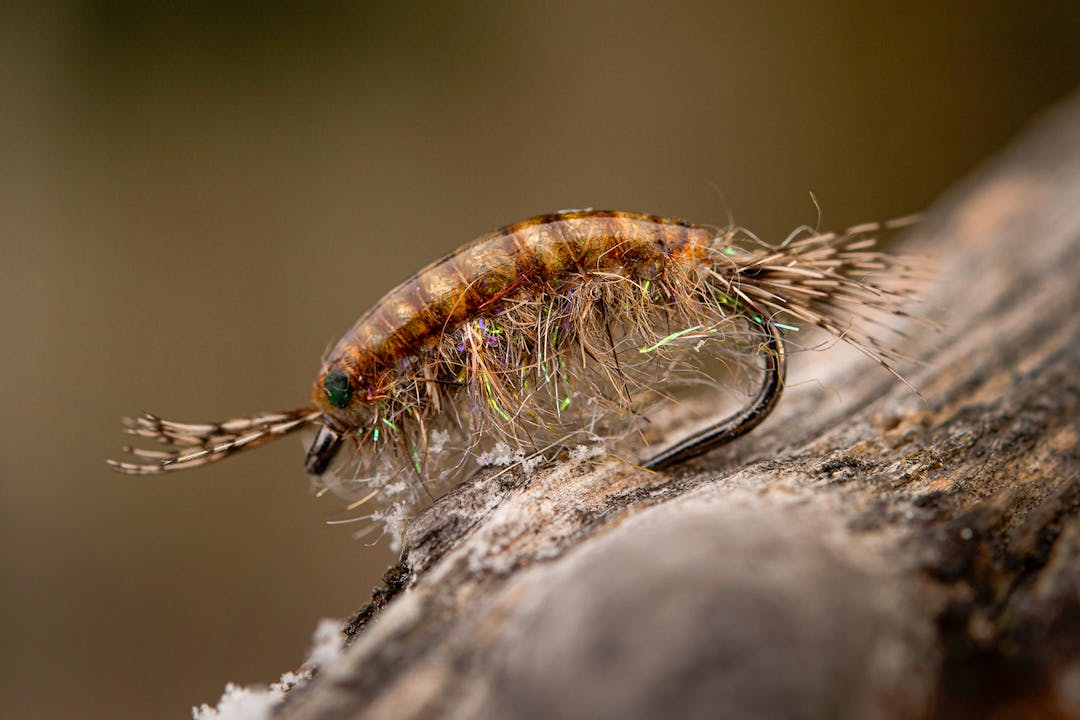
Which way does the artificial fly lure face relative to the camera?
to the viewer's left
